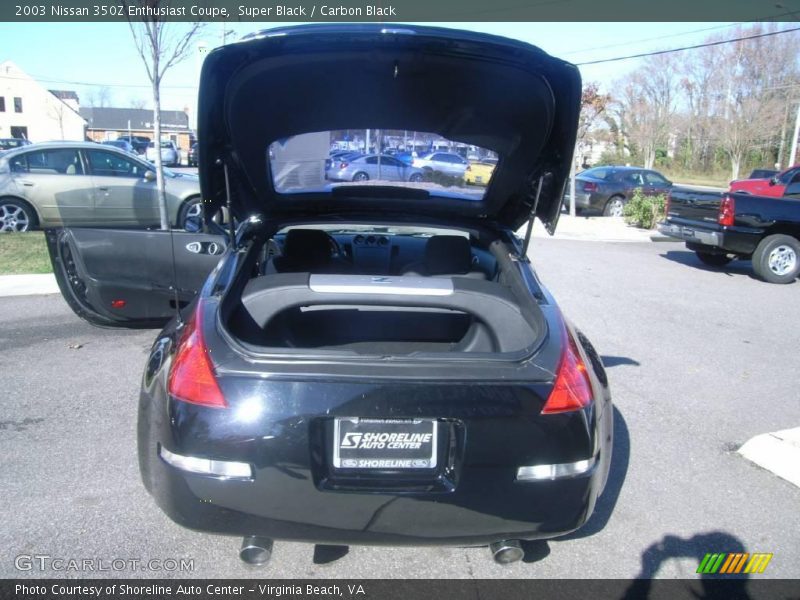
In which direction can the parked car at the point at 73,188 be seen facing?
to the viewer's right

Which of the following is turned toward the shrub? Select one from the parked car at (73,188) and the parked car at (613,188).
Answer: the parked car at (73,188)

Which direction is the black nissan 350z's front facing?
away from the camera

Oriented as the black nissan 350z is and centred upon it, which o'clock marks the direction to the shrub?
The shrub is roughly at 1 o'clock from the black nissan 350z.

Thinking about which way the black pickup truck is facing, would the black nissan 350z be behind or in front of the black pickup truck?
behind

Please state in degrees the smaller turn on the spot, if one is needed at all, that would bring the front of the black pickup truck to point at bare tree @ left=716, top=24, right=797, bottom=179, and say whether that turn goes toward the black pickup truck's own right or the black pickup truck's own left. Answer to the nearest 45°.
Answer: approximately 45° to the black pickup truck's own left

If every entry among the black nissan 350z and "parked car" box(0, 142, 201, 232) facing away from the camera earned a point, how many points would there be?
1

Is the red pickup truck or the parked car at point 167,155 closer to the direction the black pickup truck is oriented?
the red pickup truck

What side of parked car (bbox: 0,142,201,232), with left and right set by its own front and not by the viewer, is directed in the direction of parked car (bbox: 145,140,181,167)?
left
